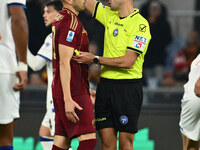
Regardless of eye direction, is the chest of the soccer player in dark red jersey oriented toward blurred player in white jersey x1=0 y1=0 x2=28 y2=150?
no

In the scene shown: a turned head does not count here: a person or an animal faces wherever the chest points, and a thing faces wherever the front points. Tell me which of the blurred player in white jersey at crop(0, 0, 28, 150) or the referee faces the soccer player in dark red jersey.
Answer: the referee

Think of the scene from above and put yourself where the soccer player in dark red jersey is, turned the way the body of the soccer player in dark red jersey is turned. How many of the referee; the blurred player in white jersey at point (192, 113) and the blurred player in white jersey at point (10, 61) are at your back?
1

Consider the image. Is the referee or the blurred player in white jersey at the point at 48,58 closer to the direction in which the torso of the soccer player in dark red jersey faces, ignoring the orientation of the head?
the referee

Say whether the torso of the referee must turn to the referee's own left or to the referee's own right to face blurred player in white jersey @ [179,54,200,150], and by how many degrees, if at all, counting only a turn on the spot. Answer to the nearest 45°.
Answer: approximately 135° to the referee's own left

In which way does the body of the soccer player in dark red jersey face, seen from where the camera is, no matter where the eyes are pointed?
to the viewer's right
